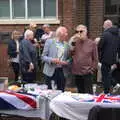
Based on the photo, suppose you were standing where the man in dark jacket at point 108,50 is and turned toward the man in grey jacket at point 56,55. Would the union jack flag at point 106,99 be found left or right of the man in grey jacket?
left

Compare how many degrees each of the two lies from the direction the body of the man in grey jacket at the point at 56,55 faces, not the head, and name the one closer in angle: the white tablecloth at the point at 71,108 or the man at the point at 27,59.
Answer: the white tablecloth

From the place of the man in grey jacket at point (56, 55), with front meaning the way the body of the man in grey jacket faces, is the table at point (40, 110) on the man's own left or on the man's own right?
on the man's own right

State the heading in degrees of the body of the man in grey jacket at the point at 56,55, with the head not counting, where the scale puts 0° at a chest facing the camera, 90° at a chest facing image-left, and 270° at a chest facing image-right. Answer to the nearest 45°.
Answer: approximately 315°

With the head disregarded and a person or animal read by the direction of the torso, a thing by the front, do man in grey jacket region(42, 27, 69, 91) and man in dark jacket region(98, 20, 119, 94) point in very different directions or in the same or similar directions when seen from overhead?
very different directions
